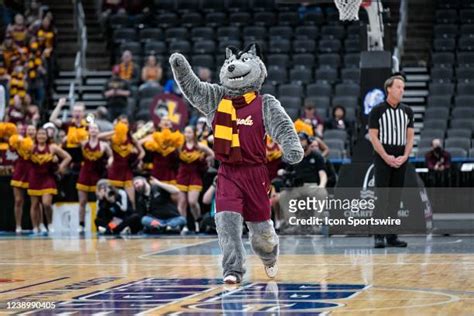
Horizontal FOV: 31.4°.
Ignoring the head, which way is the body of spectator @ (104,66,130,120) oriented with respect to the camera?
toward the camera

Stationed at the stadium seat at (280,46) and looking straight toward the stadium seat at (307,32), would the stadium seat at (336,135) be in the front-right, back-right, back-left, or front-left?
back-right

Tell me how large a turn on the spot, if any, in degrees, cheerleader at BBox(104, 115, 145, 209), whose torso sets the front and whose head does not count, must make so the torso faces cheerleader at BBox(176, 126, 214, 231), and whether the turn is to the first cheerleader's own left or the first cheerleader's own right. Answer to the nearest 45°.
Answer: approximately 90° to the first cheerleader's own left

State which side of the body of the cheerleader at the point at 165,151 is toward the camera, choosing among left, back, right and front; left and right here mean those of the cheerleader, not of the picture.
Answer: front

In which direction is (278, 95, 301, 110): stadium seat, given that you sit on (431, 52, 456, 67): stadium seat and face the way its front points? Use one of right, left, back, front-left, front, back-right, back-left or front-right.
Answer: front-right

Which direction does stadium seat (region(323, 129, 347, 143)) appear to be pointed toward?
toward the camera

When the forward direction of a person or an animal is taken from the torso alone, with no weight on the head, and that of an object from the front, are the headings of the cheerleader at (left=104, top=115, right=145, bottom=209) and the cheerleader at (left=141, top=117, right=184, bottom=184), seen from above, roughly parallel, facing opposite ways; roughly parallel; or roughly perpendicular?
roughly parallel

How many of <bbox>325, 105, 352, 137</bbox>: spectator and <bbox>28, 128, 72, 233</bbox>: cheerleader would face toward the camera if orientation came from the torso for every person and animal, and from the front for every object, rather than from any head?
2

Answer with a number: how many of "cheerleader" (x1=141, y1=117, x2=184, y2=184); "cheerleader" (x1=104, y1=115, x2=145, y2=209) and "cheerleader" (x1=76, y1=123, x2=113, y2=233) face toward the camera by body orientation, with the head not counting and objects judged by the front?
3

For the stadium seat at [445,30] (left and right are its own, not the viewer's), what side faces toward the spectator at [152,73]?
right

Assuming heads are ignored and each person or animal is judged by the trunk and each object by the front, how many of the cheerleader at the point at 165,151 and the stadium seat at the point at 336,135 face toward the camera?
2

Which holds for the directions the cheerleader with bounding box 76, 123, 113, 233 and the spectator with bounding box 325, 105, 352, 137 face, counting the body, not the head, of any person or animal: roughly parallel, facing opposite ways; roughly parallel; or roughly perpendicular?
roughly parallel
